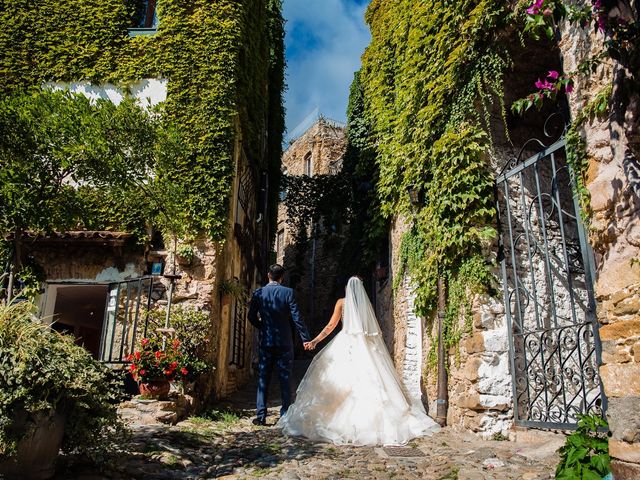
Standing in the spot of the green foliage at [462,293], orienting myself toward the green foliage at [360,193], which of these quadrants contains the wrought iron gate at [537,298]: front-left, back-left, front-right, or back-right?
back-right

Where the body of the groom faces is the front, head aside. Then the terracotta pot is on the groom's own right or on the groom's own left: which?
on the groom's own left

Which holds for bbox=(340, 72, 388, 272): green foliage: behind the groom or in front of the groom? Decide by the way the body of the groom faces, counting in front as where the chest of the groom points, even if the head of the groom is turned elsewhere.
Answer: in front

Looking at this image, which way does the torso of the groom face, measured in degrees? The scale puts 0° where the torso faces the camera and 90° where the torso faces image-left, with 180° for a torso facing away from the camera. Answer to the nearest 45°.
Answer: approximately 180°

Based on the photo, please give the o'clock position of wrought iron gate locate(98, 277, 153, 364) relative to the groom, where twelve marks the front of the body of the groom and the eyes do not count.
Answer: The wrought iron gate is roughly at 10 o'clock from the groom.

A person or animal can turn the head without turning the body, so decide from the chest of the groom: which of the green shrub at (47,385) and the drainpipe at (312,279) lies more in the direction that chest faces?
the drainpipe

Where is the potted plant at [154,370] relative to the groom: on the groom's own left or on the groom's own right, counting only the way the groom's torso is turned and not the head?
on the groom's own left

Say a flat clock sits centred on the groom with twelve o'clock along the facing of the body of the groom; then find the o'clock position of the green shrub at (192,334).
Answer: The green shrub is roughly at 10 o'clock from the groom.

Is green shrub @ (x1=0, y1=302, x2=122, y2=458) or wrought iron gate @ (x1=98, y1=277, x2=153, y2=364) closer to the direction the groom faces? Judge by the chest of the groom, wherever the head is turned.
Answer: the wrought iron gate

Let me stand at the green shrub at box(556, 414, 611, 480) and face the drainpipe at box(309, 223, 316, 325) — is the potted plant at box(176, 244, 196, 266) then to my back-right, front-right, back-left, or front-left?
front-left

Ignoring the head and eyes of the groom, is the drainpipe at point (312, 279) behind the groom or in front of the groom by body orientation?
in front

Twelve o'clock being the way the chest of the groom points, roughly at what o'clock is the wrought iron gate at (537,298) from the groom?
The wrought iron gate is roughly at 4 o'clock from the groom.
